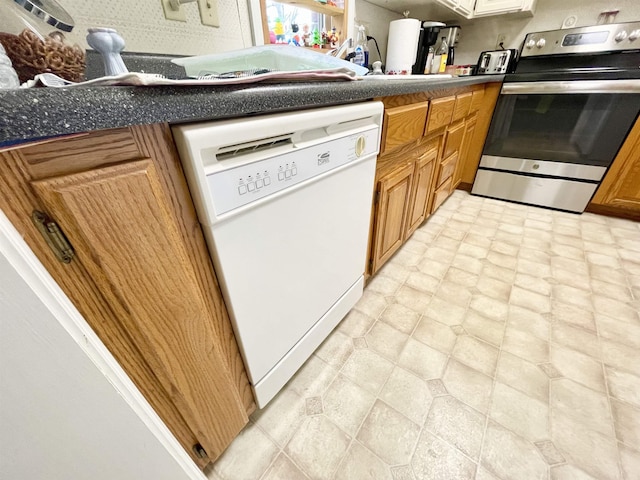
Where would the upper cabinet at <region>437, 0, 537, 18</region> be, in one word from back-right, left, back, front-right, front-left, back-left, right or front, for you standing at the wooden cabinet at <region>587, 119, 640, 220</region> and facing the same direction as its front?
right

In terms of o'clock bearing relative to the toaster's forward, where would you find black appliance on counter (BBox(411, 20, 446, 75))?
The black appliance on counter is roughly at 2 o'clock from the toaster.

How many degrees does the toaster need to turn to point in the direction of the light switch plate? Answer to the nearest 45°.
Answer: approximately 45° to its right

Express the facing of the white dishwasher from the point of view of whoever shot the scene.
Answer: facing the viewer and to the right of the viewer

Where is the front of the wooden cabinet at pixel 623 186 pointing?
toward the camera

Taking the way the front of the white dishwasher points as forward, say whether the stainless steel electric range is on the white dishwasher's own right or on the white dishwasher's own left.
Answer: on the white dishwasher's own left

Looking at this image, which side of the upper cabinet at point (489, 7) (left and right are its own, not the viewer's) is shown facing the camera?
front

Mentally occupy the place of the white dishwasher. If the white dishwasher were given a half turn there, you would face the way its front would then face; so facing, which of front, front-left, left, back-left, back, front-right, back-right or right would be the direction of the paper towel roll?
right

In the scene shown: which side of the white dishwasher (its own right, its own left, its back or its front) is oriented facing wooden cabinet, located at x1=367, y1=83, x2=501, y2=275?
left

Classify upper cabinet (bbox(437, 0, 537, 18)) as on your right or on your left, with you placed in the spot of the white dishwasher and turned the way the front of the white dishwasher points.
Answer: on your left

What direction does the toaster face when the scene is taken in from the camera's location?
facing the viewer
